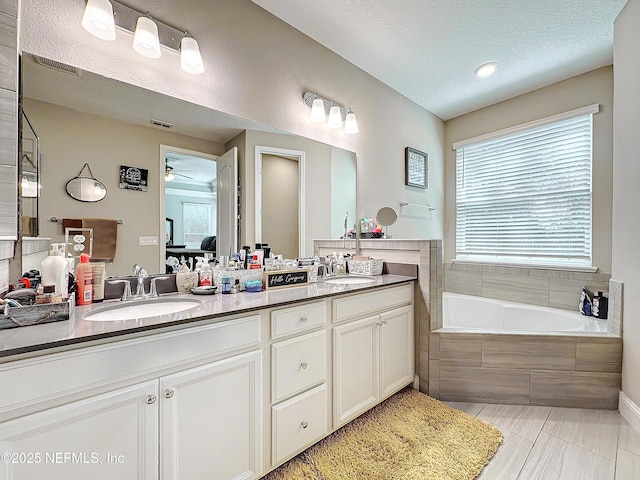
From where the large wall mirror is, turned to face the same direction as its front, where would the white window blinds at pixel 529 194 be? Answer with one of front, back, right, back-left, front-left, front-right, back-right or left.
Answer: front-left

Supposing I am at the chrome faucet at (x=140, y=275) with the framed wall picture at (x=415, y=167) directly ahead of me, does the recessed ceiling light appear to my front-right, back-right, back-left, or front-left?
front-right

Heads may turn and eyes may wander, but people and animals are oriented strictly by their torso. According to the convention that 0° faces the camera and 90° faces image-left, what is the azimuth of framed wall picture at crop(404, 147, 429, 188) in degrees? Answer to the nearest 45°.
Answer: approximately 315°

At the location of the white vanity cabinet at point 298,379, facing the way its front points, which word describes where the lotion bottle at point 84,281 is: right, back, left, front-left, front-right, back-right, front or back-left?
back-right

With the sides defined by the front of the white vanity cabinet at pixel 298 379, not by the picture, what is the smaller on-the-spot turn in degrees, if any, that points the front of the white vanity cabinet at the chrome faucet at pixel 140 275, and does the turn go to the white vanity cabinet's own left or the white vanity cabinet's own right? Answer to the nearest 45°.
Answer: approximately 135° to the white vanity cabinet's own right

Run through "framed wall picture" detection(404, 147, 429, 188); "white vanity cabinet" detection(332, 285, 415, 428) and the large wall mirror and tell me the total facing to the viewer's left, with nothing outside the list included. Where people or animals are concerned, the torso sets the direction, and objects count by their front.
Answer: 0

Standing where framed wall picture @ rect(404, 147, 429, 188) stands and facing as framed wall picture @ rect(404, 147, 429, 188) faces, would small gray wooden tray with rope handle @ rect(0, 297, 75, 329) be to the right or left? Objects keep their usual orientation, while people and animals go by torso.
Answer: on its right

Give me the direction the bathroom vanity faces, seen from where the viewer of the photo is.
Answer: facing the viewer and to the right of the viewer

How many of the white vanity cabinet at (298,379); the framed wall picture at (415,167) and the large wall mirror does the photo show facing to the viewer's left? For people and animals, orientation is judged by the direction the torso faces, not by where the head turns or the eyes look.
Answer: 0

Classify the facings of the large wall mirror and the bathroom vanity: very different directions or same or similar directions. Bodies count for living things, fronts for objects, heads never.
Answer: same or similar directions

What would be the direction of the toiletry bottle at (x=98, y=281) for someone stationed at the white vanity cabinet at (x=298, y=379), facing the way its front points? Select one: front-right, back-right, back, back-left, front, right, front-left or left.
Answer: back-right
